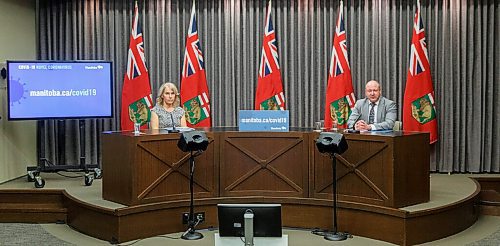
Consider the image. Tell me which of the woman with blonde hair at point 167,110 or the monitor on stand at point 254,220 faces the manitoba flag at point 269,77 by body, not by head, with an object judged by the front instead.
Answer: the monitor on stand

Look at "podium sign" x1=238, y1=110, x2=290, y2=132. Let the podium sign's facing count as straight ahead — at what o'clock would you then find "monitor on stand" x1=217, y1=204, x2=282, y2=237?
The monitor on stand is roughly at 12 o'clock from the podium sign.

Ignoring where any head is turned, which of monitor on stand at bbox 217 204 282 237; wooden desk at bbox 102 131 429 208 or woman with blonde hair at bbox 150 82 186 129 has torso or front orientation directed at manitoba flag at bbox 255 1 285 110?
the monitor on stand

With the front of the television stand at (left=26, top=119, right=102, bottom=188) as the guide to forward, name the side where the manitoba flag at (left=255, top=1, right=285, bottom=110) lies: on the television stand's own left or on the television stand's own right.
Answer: on the television stand's own left

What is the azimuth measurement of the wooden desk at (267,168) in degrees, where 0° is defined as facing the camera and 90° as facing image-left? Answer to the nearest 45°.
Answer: approximately 0°

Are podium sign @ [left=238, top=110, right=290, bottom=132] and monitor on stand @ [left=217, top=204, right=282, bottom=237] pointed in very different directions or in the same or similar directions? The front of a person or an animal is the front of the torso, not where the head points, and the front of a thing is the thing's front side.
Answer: very different directions

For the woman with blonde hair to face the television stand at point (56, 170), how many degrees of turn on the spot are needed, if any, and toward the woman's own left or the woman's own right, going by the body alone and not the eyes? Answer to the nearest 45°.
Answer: approximately 135° to the woman's own right

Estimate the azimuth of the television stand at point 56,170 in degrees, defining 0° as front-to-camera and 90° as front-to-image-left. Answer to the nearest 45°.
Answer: approximately 0°

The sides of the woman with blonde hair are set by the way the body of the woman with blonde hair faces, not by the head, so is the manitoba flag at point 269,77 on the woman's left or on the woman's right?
on the woman's left
